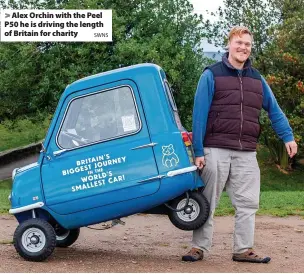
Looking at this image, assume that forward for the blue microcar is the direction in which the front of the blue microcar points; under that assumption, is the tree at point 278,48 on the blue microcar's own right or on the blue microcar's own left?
on the blue microcar's own right

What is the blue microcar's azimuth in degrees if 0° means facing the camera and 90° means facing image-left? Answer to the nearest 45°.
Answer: approximately 90°
